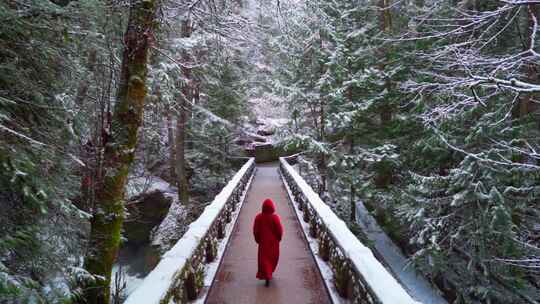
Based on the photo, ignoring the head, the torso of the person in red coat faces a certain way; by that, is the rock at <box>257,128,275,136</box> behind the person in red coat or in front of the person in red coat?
in front

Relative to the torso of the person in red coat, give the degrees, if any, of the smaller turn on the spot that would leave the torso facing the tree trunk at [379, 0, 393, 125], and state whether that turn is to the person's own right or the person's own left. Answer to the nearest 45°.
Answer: approximately 45° to the person's own right

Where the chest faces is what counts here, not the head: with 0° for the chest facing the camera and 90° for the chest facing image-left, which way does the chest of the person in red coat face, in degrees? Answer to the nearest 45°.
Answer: approximately 180°

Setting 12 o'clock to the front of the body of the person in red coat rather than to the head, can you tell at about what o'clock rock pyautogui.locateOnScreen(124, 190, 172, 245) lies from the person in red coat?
The rock is roughly at 11 o'clock from the person in red coat.

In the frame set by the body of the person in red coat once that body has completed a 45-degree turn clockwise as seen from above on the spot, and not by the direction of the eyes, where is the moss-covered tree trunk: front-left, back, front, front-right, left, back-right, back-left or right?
back
